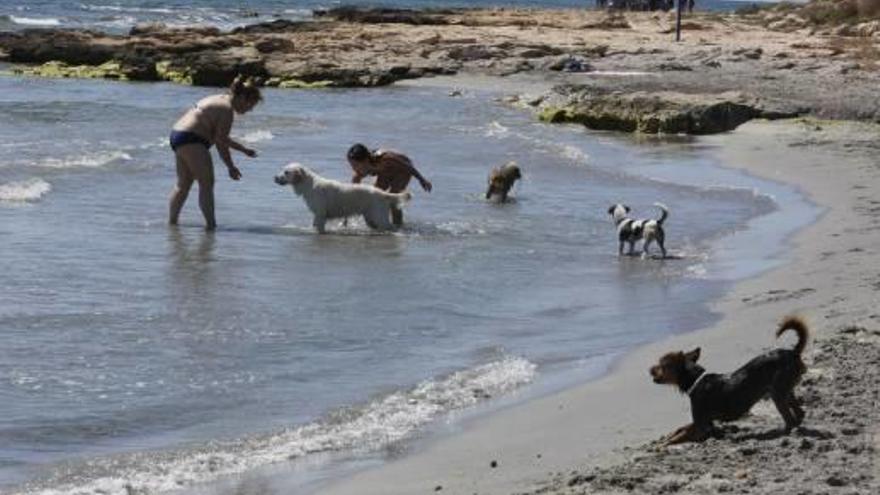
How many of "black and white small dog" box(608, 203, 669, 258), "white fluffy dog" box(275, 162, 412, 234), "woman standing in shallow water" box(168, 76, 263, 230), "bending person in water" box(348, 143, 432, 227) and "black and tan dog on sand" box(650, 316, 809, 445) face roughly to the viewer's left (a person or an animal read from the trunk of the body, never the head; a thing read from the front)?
4

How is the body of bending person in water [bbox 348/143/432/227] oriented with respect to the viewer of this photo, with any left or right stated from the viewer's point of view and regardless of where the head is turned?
facing to the left of the viewer

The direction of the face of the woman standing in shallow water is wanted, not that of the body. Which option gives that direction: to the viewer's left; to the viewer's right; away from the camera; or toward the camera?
to the viewer's right

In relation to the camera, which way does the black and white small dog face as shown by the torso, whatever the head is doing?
to the viewer's left

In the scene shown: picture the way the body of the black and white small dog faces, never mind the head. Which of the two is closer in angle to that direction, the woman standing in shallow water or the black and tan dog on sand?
the woman standing in shallow water

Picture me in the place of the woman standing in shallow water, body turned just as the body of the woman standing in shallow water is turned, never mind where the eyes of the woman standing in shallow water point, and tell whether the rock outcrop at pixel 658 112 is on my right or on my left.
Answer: on my left

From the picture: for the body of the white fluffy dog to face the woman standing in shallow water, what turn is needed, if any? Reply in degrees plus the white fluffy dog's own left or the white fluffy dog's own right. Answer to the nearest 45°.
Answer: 0° — it already faces them

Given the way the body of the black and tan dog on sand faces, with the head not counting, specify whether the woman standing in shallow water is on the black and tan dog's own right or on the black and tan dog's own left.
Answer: on the black and tan dog's own right

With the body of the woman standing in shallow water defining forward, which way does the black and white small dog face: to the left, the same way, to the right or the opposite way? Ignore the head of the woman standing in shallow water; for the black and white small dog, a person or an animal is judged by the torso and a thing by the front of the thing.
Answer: the opposite way

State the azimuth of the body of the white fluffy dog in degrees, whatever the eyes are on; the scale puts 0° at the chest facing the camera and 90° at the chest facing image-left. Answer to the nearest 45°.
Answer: approximately 90°

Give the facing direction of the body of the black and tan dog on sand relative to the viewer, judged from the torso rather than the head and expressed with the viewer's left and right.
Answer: facing to the left of the viewer

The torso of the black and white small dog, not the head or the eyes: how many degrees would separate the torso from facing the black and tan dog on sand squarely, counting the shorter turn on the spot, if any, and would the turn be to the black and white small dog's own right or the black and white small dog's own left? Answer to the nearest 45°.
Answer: approximately 90° to the black and white small dog's own left

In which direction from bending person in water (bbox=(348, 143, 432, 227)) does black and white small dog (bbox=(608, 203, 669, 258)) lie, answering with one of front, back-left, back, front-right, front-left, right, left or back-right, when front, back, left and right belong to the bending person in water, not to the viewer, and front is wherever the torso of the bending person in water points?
back-left

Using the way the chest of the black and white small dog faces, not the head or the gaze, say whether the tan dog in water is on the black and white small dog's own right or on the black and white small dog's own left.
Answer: on the black and white small dog's own right

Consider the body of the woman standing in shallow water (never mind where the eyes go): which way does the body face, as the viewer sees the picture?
to the viewer's right

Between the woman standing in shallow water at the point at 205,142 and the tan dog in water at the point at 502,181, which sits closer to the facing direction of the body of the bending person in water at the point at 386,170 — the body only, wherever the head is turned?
the woman standing in shallow water
